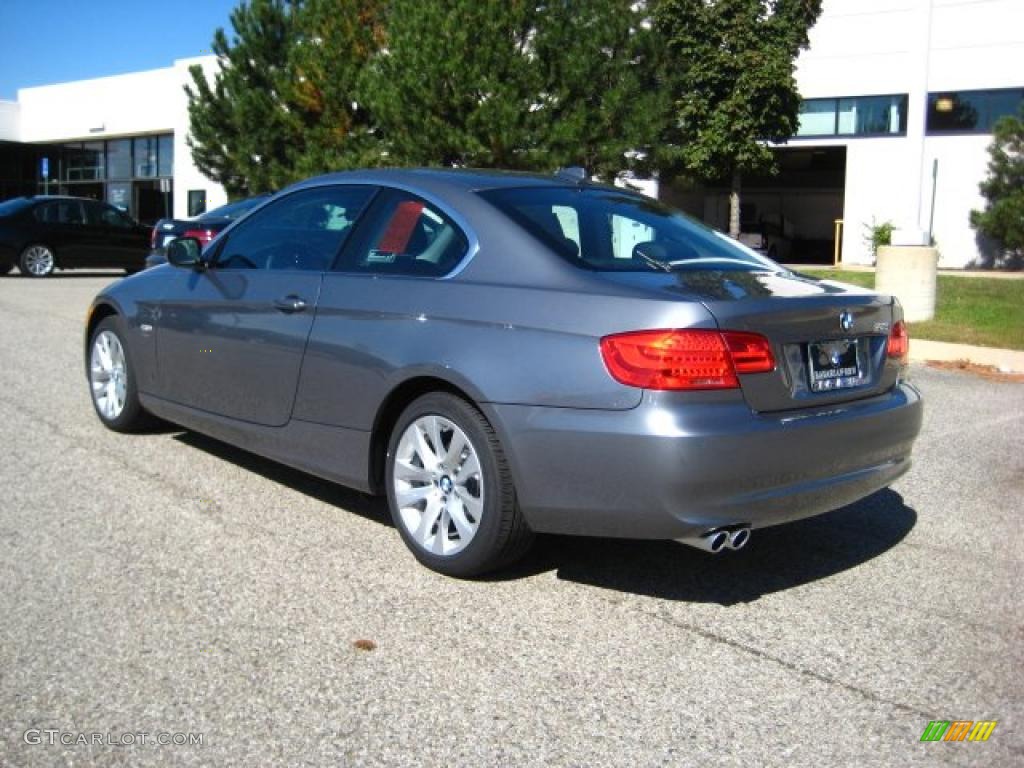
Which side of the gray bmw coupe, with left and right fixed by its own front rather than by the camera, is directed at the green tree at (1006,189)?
right

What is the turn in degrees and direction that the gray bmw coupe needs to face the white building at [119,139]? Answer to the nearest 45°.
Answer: approximately 45° to its right

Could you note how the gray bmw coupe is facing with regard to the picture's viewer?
facing away from the viewer and to the left of the viewer

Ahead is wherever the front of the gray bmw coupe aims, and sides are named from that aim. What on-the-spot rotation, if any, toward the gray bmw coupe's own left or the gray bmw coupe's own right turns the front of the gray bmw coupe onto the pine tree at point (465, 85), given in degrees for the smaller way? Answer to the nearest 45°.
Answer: approximately 45° to the gray bmw coupe's own right

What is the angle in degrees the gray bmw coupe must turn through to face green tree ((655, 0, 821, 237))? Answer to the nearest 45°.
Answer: approximately 45° to its right

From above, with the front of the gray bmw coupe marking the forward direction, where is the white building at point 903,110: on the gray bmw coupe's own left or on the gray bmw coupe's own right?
on the gray bmw coupe's own right

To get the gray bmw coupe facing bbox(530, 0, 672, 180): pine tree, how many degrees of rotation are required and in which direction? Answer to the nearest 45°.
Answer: approximately 45° to its right

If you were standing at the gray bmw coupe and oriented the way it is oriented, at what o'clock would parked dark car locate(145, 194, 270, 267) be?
The parked dark car is roughly at 1 o'clock from the gray bmw coupe.

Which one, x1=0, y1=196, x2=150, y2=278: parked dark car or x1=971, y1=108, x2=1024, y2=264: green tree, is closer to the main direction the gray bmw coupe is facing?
the parked dark car

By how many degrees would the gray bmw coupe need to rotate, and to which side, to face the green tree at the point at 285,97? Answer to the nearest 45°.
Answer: approximately 45° to its right

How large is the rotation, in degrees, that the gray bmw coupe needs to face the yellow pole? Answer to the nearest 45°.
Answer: approximately 45° to its right
